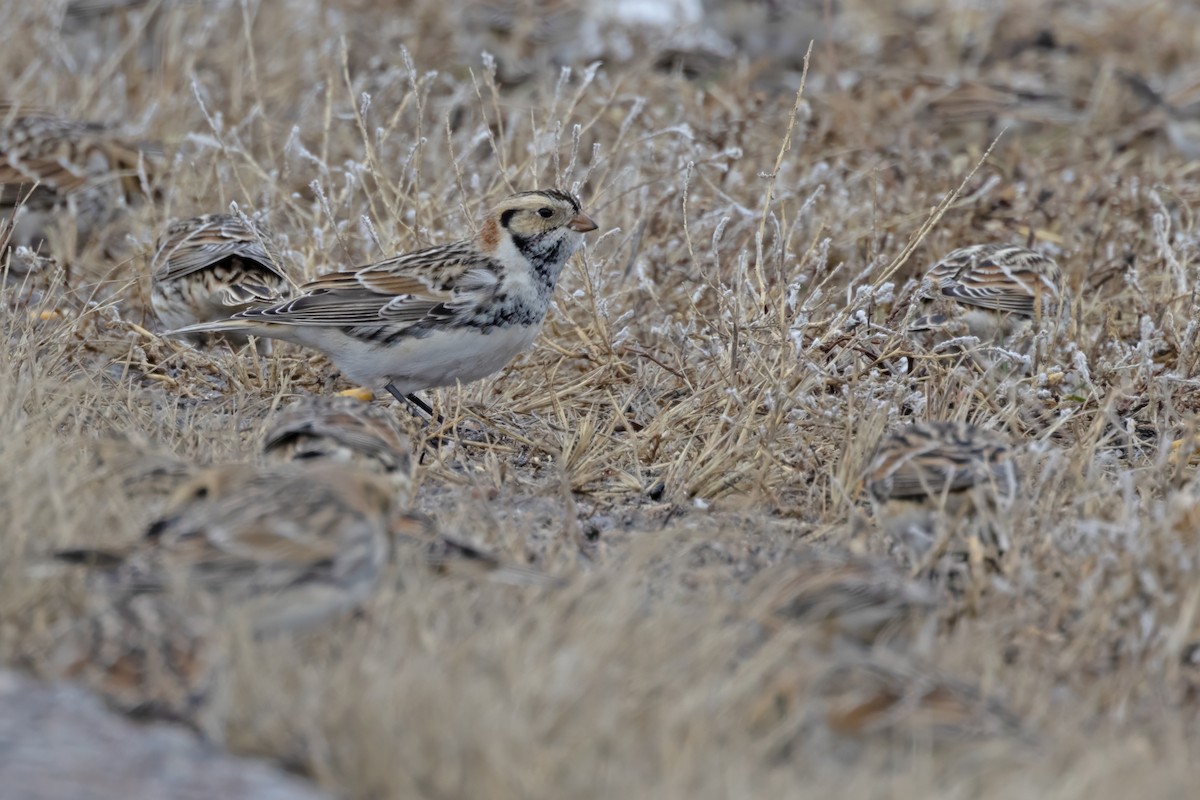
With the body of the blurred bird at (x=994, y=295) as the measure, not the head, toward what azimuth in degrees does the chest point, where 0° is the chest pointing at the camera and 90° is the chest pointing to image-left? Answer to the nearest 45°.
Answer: approximately 270°

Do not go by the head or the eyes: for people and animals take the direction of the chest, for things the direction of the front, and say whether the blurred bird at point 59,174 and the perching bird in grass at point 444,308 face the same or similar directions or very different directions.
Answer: same or similar directions

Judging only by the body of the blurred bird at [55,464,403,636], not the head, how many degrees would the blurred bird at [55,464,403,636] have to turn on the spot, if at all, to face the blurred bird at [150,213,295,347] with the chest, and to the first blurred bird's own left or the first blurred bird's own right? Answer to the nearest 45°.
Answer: approximately 90° to the first blurred bird's own left

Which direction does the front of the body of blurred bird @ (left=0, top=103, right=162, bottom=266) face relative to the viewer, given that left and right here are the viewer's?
facing to the right of the viewer

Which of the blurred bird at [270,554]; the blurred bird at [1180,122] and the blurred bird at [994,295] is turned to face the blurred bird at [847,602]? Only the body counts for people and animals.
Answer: the blurred bird at [270,554]

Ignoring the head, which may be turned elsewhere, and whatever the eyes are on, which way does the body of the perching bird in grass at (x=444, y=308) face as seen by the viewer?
to the viewer's right

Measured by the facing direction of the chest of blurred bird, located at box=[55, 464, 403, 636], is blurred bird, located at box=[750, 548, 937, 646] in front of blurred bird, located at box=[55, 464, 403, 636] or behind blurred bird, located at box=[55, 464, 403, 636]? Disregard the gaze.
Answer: in front

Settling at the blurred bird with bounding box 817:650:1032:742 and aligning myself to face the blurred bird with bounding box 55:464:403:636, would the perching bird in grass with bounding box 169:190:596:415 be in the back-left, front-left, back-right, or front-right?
front-right
